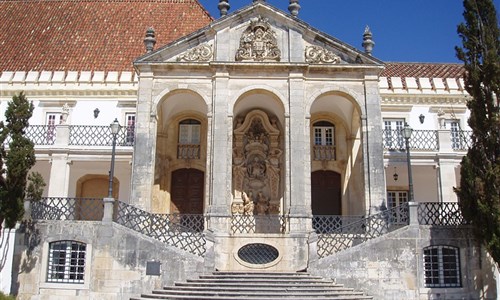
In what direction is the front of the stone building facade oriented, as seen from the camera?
facing the viewer
